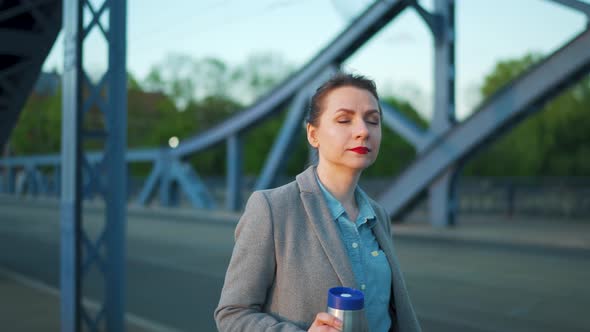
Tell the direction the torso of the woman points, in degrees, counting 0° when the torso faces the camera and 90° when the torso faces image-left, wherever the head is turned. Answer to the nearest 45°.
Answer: approximately 315°
